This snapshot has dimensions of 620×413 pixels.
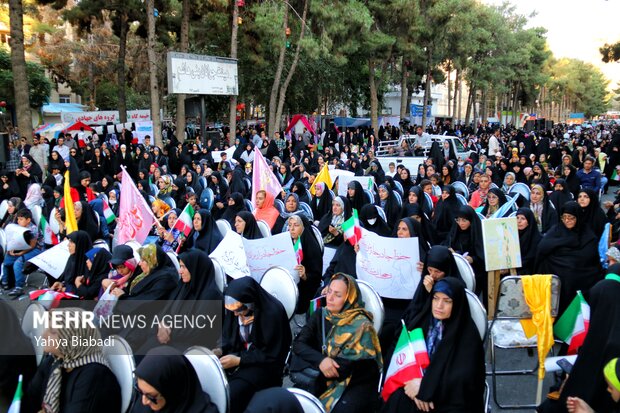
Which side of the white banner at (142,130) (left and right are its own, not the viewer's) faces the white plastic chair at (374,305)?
front

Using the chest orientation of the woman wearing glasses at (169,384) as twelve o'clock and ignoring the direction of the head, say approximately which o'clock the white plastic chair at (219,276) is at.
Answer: The white plastic chair is roughly at 5 o'clock from the woman wearing glasses.

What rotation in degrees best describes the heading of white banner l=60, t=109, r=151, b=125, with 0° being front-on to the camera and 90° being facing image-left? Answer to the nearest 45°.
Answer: approximately 0°

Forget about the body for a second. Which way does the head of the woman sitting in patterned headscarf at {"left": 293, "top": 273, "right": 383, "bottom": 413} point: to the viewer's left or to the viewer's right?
to the viewer's left

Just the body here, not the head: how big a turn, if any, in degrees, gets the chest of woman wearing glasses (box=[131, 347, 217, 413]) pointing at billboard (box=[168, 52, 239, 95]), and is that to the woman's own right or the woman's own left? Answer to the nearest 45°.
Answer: approximately 135° to the woman's own right

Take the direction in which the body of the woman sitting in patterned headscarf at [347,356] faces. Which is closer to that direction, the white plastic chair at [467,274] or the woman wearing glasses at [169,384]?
the woman wearing glasses

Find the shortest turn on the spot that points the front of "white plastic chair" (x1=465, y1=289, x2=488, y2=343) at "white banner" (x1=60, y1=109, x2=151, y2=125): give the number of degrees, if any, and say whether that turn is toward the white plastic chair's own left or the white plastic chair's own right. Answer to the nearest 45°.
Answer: approximately 90° to the white plastic chair's own right

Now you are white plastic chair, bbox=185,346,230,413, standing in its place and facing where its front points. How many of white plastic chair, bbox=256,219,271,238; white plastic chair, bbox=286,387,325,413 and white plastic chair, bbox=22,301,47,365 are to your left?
1

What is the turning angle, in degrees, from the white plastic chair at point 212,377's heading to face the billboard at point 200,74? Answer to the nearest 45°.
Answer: approximately 135° to its right

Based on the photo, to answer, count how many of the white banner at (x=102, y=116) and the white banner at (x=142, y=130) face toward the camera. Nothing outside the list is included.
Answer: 2

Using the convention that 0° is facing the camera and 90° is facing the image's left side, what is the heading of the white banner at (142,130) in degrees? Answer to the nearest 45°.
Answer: approximately 0°

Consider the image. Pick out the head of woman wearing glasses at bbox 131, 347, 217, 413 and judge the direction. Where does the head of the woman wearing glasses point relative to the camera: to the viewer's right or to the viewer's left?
to the viewer's left

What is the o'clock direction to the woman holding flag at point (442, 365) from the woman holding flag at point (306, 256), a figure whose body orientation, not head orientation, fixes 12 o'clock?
the woman holding flag at point (442, 365) is roughly at 10 o'clock from the woman holding flag at point (306, 256).

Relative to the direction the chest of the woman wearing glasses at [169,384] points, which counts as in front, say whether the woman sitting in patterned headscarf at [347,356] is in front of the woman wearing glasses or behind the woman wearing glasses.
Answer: behind

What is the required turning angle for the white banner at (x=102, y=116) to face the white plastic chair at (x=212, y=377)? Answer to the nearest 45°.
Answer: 0° — it already faces it

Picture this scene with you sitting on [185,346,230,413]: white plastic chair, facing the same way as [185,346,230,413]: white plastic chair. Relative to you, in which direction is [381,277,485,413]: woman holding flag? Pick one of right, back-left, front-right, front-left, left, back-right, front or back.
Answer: back-left
